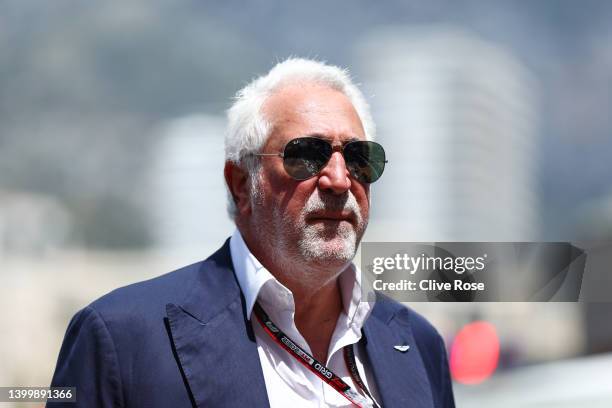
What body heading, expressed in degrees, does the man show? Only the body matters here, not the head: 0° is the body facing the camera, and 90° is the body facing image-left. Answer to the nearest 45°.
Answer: approximately 315°

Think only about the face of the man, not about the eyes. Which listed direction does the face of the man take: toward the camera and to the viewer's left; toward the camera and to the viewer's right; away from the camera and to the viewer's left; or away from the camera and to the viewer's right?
toward the camera and to the viewer's right
